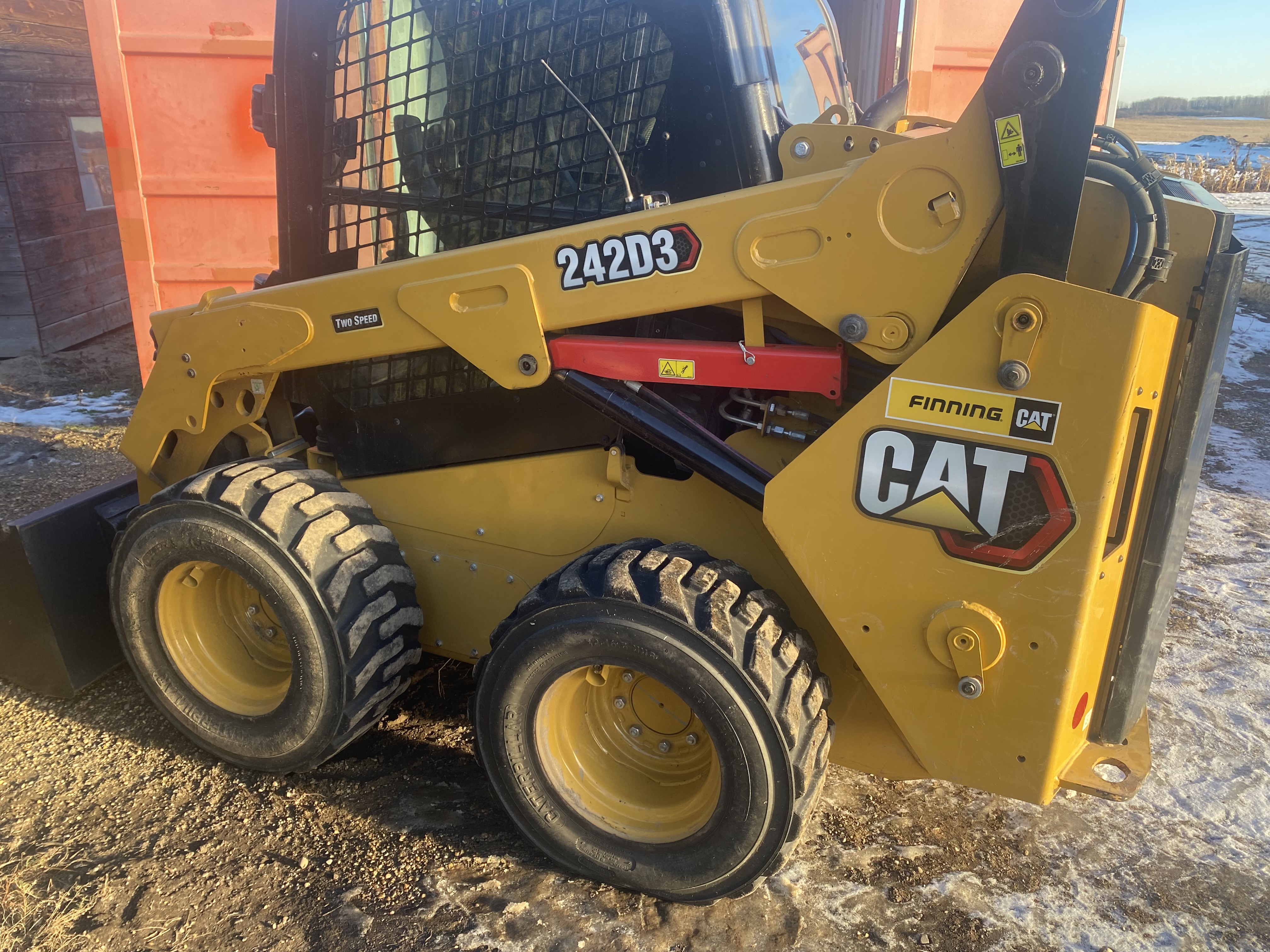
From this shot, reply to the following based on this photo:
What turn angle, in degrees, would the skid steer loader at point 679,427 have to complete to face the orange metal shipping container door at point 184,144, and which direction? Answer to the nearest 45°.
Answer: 0° — it already faces it

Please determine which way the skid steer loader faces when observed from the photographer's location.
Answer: facing away from the viewer and to the left of the viewer
